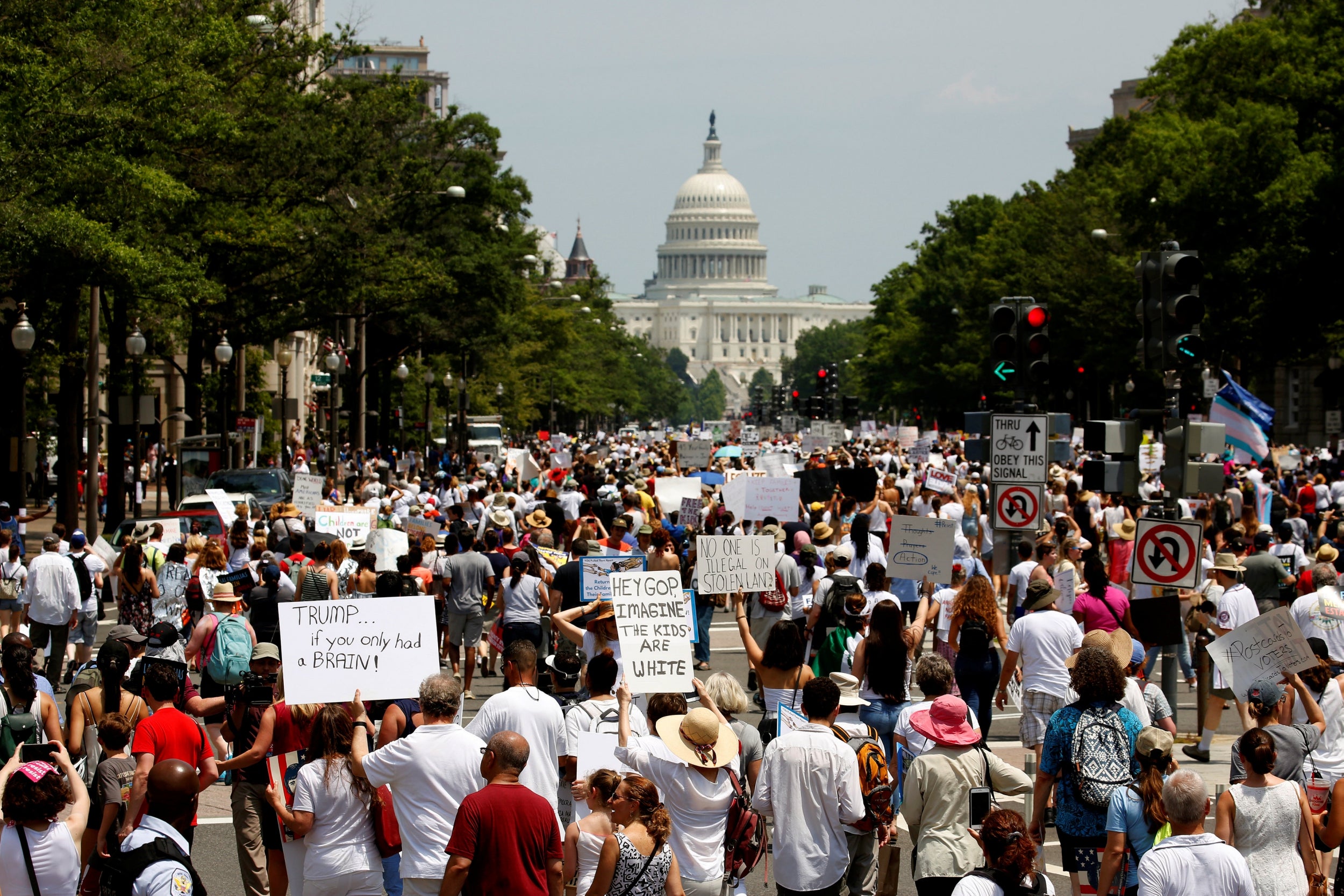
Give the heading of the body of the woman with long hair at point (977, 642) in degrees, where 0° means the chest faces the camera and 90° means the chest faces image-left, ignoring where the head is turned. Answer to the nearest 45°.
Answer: approximately 180°

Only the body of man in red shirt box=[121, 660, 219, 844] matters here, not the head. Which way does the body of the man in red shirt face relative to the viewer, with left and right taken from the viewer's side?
facing away from the viewer

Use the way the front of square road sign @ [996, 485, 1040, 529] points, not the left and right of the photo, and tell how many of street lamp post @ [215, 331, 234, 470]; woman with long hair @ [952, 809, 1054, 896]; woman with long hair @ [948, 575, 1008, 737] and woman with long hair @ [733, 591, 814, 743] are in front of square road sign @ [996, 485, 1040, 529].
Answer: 3

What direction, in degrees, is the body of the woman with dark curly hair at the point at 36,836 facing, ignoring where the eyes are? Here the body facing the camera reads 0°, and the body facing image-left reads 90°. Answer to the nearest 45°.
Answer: approximately 180°

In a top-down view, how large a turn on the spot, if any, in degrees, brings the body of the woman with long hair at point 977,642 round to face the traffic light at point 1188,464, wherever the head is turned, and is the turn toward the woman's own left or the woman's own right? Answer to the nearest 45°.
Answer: approximately 45° to the woman's own right

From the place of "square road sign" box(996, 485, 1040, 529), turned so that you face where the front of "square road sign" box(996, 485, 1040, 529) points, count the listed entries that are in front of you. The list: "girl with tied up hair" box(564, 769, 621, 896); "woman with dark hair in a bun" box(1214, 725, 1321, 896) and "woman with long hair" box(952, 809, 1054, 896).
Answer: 3

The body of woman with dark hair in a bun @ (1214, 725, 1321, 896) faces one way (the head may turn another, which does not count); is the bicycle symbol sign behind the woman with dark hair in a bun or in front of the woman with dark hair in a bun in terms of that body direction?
in front

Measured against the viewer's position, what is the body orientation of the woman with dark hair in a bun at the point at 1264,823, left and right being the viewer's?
facing away from the viewer

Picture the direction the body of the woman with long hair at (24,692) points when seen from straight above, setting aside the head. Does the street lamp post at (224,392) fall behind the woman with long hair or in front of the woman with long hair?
in front

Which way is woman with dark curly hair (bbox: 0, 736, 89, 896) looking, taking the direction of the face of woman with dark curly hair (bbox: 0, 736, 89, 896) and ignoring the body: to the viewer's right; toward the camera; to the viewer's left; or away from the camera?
away from the camera

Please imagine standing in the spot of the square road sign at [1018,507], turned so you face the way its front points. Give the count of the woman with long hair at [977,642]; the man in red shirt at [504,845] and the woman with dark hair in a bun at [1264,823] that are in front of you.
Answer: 3

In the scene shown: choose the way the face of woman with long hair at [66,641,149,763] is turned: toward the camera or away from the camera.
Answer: away from the camera

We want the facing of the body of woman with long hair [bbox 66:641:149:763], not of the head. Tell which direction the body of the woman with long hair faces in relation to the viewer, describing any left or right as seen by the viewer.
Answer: facing away from the viewer
